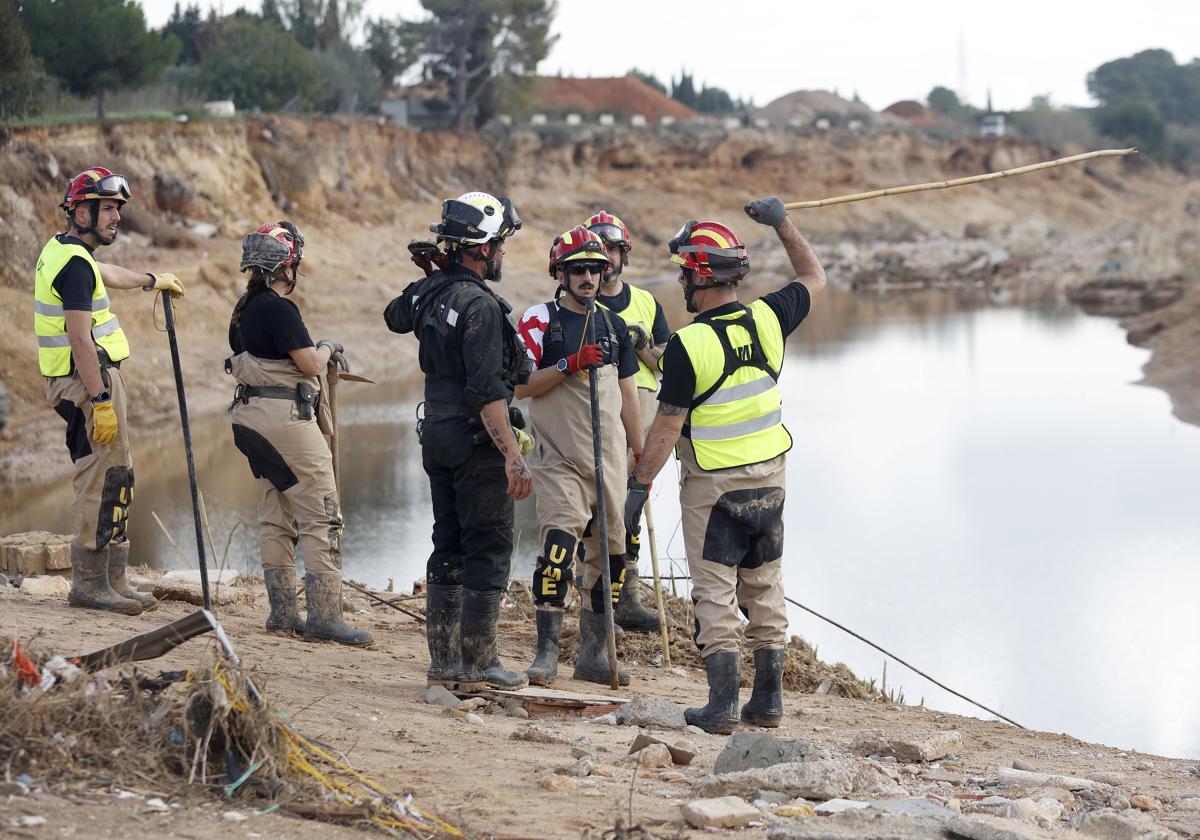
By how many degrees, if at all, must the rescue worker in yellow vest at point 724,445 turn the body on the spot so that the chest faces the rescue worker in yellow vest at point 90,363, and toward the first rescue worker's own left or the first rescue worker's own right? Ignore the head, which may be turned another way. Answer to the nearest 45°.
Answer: approximately 45° to the first rescue worker's own left

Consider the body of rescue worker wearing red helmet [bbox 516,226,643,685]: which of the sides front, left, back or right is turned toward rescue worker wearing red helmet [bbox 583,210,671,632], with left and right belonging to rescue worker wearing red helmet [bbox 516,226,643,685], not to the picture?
back

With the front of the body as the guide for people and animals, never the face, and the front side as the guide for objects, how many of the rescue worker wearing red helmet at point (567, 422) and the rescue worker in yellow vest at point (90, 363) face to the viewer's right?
1

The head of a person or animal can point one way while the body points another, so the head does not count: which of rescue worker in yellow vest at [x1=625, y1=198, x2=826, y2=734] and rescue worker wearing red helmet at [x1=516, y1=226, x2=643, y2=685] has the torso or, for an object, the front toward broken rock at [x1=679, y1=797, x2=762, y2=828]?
the rescue worker wearing red helmet

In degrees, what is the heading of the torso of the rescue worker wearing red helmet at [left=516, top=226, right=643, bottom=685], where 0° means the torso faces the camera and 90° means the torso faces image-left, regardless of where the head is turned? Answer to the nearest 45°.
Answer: approximately 0°

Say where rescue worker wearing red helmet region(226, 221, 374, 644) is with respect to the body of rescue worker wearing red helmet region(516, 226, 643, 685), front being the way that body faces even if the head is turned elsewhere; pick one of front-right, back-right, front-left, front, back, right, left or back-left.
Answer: right

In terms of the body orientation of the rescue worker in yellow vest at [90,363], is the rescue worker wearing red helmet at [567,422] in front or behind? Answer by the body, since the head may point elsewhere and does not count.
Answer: in front

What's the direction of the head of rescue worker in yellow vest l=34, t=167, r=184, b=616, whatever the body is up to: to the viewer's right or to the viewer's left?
to the viewer's right

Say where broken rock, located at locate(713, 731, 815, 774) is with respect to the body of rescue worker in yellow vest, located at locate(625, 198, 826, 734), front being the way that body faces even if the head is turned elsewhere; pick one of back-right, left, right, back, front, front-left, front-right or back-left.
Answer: back-left

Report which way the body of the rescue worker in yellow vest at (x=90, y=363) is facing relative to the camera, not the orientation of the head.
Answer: to the viewer's right

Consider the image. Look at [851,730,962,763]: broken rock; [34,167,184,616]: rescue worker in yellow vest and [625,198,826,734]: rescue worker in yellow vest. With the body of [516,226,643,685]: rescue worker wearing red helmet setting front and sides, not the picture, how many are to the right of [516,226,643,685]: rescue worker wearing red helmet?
1

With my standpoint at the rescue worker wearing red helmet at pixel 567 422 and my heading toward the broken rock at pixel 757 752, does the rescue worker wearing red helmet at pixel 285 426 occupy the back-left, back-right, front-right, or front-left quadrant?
back-right

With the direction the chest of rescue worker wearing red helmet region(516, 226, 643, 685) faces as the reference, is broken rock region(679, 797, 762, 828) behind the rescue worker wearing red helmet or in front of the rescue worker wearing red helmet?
in front

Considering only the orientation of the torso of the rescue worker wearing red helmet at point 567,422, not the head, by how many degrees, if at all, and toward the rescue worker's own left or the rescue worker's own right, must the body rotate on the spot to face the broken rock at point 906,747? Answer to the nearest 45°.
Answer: approximately 45° to the rescue worker's own left

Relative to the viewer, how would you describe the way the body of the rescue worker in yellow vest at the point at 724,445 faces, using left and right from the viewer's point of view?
facing away from the viewer and to the left of the viewer
